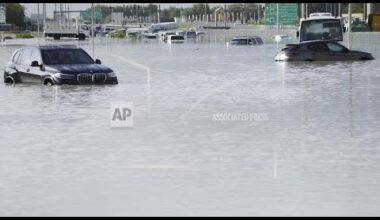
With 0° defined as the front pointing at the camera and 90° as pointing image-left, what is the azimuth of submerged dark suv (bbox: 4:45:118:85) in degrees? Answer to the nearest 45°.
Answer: approximately 315°
